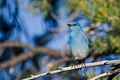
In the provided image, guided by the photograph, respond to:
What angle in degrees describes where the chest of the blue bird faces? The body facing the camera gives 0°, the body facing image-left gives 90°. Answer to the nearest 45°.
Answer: approximately 45°
